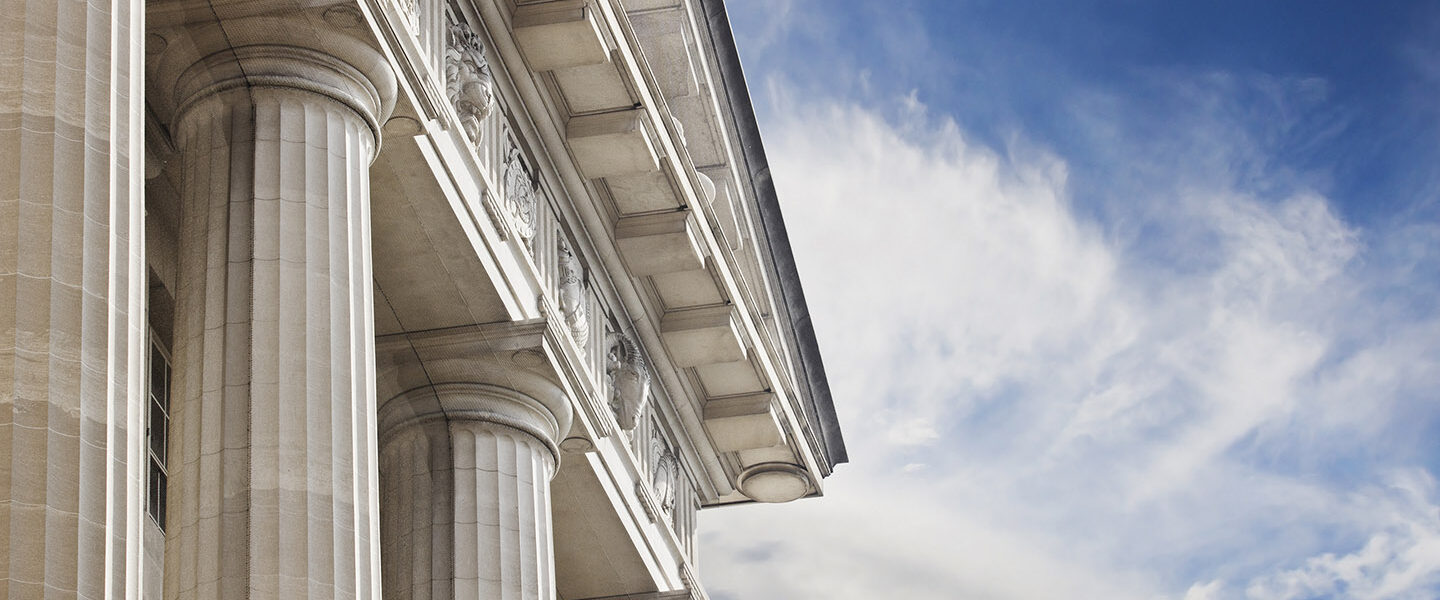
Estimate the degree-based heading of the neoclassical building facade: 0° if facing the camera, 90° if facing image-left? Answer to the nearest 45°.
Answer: approximately 270°
